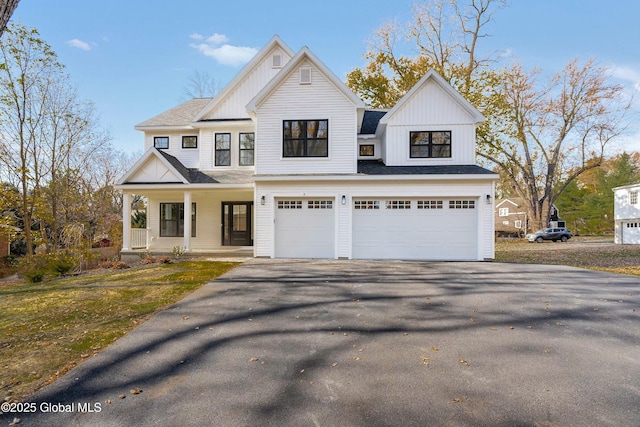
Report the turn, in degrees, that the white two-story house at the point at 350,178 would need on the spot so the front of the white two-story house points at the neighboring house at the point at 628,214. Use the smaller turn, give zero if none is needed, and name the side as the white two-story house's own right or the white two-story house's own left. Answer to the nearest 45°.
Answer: approximately 135° to the white two-story house's own left

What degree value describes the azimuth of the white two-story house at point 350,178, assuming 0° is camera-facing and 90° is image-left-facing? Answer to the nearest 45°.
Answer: approximately 0°

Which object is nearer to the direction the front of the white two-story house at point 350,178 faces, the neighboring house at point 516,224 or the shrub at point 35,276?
the shrub

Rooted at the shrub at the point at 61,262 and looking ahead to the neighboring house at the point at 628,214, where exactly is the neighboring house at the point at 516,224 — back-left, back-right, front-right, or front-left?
front-left

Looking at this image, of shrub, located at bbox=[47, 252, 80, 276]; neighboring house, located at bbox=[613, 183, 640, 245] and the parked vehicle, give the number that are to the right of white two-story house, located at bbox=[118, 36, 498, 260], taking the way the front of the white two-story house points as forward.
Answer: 1

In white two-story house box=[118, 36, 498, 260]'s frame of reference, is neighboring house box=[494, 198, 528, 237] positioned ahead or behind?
behind

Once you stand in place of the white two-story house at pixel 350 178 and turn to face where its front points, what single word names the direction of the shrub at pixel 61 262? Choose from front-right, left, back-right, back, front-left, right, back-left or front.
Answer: right

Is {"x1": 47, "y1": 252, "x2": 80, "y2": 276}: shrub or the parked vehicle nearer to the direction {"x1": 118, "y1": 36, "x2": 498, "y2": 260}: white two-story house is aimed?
the shrub

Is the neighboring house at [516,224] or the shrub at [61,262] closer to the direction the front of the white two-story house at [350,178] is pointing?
the shrub

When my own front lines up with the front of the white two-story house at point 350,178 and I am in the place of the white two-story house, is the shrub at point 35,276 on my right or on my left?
on my right

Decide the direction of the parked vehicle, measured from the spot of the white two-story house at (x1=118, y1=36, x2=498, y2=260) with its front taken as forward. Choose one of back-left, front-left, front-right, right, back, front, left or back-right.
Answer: back-left
